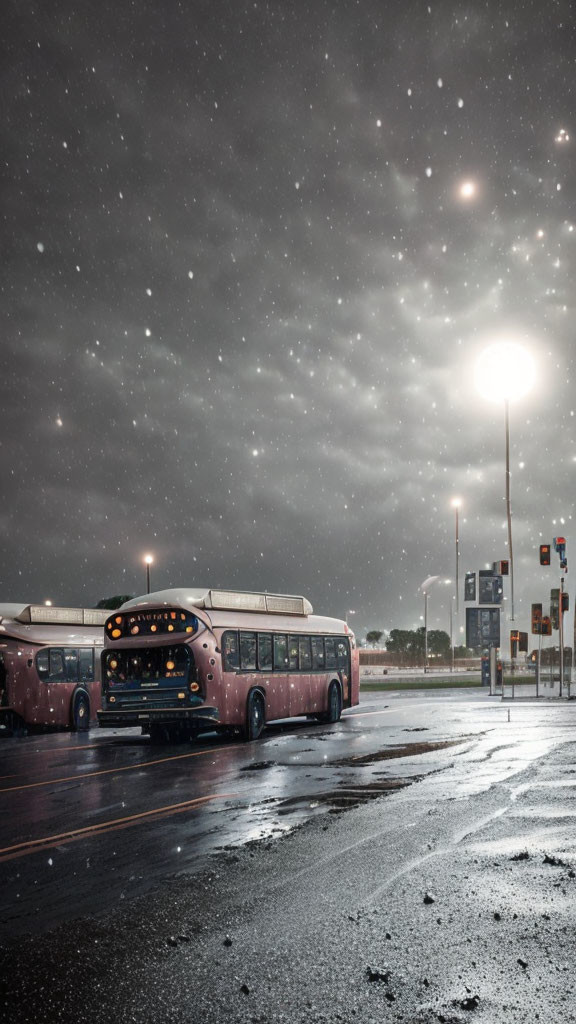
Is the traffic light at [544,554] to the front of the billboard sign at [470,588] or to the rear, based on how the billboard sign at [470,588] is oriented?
to the front

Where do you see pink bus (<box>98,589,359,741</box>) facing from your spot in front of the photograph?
facing the viewer and to the left of the viewer

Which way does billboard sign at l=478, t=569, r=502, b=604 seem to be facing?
toward the camera

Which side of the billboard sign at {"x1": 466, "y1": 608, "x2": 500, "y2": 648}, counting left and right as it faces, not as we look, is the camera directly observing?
front

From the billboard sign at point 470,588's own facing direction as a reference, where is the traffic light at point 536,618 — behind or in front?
in front

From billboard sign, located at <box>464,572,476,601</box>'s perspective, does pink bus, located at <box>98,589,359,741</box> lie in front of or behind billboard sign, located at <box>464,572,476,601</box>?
in front
